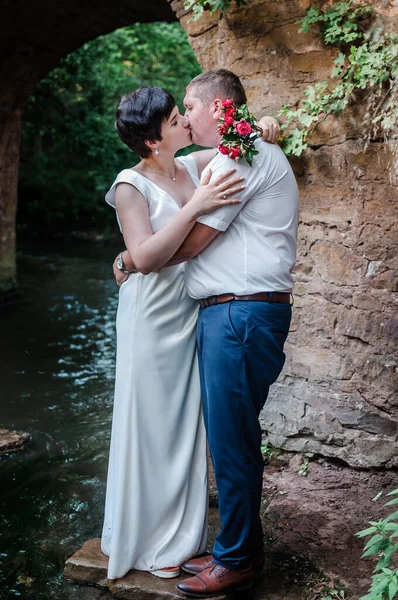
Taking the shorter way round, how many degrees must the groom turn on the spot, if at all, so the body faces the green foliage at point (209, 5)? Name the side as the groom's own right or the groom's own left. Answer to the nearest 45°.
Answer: approximately 90° to the groom's own right

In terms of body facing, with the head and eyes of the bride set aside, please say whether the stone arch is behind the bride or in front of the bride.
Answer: behind

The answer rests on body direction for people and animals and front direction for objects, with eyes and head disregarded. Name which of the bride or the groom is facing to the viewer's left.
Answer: the groom

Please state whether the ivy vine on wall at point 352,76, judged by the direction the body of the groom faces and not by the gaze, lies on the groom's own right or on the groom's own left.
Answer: on the groom's own right

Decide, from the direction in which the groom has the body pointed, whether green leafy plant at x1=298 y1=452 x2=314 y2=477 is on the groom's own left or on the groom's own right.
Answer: on the groom's own right

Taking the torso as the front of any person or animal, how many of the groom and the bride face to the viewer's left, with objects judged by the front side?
1

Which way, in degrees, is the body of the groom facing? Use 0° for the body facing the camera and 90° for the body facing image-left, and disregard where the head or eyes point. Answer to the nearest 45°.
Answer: approximately 90°

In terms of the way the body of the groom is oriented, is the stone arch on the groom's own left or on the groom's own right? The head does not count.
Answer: on the groom's own right

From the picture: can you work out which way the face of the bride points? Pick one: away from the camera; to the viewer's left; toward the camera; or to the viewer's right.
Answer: to the viewer's right
